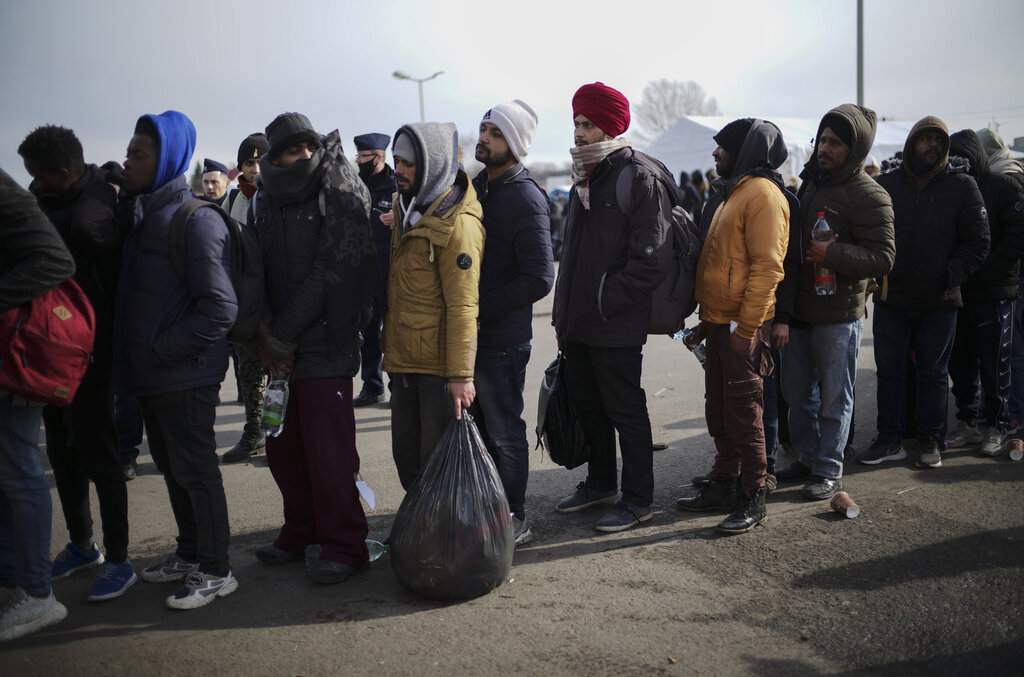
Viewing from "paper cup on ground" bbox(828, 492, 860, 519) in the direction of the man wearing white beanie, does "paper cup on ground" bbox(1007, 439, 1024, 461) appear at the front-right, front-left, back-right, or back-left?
back-right

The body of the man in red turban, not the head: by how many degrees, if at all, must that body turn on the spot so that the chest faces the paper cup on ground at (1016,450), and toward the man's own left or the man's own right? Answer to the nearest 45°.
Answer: approximately 180°

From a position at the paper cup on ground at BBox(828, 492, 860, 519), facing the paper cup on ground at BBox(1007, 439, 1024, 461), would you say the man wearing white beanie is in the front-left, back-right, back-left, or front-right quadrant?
back-left

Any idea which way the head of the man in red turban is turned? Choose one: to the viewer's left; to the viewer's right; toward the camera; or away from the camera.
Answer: to the viewer's left

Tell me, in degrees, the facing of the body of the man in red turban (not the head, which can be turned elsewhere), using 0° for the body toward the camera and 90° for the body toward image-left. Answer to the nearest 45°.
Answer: approximately 45°
